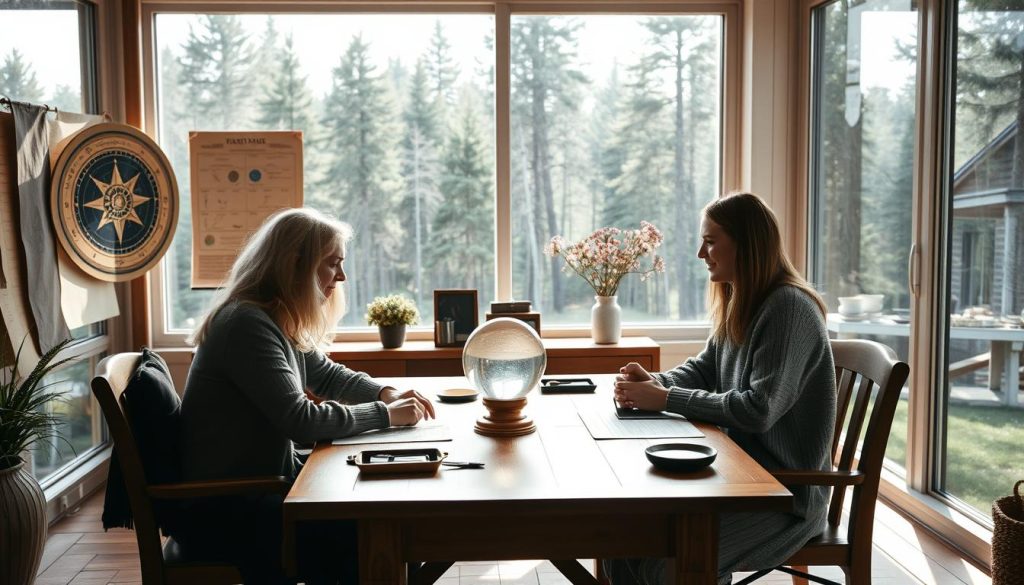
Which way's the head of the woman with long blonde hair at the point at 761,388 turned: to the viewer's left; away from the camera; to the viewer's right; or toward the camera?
to the viewer's left

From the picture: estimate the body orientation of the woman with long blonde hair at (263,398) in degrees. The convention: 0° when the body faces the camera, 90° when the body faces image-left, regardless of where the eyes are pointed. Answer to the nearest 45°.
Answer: approximately 270°

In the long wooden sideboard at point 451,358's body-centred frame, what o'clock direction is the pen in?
The pen is roughly at 12 o'clock from the long wooden sideboard.

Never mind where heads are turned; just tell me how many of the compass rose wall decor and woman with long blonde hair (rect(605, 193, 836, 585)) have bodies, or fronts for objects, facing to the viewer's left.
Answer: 1

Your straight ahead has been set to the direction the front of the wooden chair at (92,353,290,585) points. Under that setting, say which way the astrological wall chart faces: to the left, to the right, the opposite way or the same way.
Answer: to the right

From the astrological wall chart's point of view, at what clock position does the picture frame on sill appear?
The picture frame on sill is roughly at 10 o'clock from the astrological wall chart.

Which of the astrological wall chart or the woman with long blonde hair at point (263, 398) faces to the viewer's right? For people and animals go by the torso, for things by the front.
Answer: the woman with long blonde hair

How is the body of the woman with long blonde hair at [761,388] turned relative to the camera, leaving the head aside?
to the viewer's left

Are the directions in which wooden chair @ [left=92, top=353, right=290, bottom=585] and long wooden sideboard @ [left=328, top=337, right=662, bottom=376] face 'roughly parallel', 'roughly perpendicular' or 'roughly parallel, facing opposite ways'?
roughly perpendicular

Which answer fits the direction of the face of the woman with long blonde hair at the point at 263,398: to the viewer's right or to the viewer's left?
to the viewer's right

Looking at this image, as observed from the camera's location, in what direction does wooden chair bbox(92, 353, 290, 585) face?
facing to the right of the viewer
